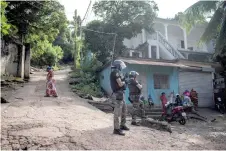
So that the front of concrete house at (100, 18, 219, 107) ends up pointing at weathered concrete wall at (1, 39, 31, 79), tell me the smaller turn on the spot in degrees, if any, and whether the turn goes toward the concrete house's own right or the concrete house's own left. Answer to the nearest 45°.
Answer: approximately 90° to the concrete house's own right

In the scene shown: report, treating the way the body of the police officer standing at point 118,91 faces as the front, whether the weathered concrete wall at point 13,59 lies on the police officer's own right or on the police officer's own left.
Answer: on the police officer's own left

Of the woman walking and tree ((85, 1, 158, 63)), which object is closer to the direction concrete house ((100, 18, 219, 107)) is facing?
the woman walking

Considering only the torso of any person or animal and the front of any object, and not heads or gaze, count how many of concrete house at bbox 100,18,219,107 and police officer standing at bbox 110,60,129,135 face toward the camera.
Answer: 1

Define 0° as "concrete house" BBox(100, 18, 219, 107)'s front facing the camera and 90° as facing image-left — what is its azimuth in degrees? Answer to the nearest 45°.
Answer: approximately 0°
